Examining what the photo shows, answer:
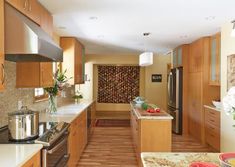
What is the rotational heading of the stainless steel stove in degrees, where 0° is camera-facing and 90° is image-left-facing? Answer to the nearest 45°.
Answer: approximately 315°

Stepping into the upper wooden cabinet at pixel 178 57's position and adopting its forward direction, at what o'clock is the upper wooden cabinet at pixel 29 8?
the upper wooden cabinet at pixel 29 8 is roughly at 11 o'clock from the upper wooden cabinet at pixel 178 57.

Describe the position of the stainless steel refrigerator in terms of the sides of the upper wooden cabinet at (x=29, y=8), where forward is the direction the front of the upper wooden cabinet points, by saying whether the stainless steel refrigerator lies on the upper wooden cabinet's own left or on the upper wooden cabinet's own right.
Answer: on the upper wooden cabinet's own left

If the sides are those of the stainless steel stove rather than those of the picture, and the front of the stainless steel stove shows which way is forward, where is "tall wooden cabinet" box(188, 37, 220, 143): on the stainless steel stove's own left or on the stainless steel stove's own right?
on the stainless steel stove's own left

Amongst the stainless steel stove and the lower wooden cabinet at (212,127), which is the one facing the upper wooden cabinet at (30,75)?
the lower wooden cabinet

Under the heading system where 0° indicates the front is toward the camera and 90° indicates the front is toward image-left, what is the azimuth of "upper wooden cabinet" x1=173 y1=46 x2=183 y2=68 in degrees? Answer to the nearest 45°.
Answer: approximately 45°

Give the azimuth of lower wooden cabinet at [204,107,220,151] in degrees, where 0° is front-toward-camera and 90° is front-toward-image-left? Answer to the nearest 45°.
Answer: approximately 45°

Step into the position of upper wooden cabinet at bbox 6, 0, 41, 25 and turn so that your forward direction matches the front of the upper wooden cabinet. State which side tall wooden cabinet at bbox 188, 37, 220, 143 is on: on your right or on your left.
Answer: on your left
